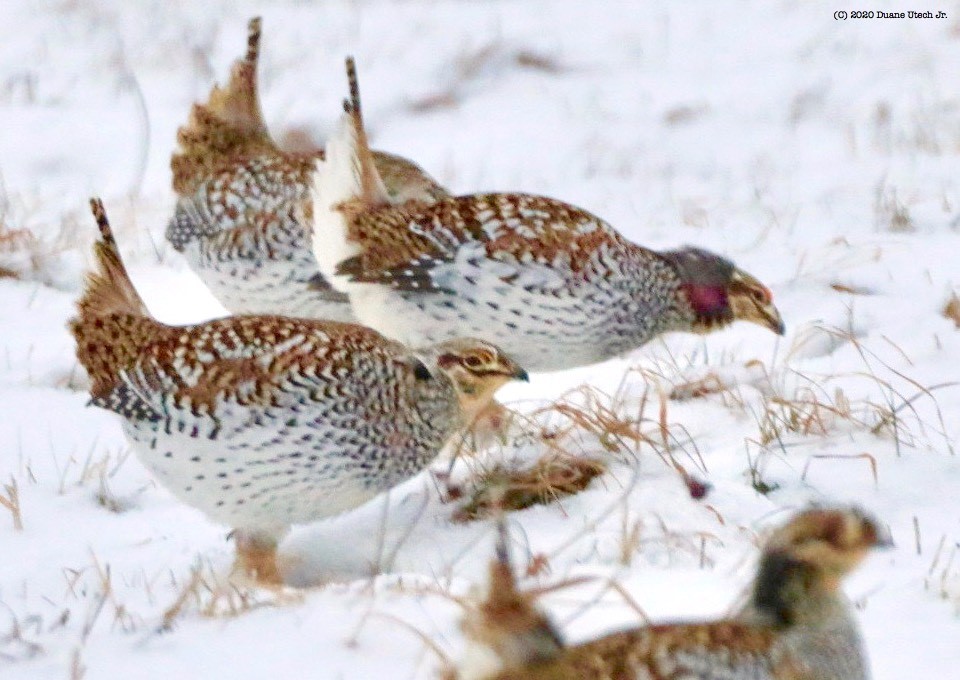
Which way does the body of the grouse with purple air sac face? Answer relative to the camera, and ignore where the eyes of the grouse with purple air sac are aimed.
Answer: to the viewer's right

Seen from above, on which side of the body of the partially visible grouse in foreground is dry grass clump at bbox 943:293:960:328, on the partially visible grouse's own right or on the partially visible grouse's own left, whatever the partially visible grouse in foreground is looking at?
on the partially visible grouse's own left

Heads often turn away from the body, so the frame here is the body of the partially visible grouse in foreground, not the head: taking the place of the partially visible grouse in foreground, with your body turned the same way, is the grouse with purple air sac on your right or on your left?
on your left

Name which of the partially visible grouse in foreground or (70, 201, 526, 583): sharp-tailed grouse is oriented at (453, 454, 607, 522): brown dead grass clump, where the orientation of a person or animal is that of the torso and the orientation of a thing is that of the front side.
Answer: the sharp-tailed grouse

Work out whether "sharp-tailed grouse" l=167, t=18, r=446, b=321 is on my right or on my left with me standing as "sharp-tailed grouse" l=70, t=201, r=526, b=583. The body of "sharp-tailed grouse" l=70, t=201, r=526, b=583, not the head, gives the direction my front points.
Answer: on my left

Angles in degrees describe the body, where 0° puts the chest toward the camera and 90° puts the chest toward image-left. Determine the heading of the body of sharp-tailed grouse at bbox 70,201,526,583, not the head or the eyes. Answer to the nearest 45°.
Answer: approximately 270°

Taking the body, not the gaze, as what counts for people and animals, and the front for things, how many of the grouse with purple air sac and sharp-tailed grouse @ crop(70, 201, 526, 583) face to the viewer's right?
2

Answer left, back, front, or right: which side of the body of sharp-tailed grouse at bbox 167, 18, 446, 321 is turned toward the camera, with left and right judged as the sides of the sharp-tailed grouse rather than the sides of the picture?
right

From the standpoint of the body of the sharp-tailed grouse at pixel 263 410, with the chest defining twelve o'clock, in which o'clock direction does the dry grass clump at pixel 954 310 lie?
The dry grass clump is roughly at 11 o'clock from the sharp-tailed grouse.

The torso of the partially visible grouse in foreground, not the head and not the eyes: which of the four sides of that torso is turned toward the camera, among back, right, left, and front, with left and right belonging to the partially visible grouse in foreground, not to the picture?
right

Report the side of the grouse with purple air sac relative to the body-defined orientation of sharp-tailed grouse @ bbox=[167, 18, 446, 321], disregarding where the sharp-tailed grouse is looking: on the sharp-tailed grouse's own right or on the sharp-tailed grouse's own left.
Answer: on the sharp-tailed grouse's own right

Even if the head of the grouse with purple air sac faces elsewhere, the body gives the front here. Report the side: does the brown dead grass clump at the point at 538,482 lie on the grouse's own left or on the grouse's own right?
on the grouse's own right

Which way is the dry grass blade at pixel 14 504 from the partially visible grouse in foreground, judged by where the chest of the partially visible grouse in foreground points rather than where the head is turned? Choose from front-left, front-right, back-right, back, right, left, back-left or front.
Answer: back-left

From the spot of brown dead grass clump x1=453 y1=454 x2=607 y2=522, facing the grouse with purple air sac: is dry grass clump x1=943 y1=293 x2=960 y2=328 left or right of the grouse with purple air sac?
right
